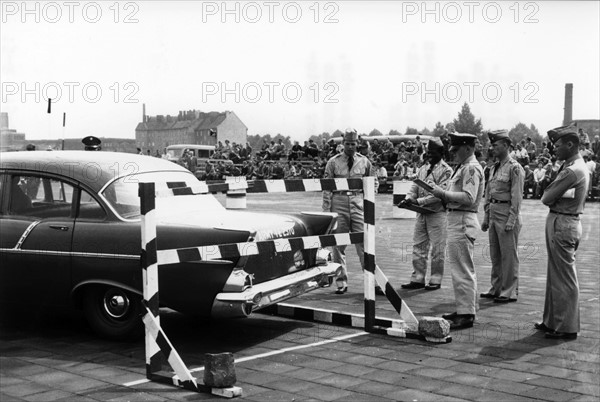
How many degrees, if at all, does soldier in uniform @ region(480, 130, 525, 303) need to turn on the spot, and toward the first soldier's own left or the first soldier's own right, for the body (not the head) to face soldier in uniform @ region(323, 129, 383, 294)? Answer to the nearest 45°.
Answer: approximately 45° to the first soldier's own right

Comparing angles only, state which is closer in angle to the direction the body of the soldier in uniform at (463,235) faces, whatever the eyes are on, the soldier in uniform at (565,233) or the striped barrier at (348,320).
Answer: the striped barrier

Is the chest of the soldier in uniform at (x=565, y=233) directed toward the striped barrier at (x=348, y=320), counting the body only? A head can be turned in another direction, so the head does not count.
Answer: yes

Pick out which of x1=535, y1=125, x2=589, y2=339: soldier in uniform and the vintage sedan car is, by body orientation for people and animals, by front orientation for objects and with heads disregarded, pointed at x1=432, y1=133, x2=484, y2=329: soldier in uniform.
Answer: x1=535, y1=125, x2=589, y2=339: soldier in uniform

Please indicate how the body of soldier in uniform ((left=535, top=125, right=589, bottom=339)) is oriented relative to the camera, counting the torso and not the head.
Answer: to the viewer's left

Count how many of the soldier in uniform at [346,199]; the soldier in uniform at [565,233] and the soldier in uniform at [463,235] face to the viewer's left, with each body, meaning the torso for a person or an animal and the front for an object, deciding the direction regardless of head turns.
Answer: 2

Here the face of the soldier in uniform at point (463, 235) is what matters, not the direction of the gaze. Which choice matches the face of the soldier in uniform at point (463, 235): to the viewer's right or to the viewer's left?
to the viewer's left

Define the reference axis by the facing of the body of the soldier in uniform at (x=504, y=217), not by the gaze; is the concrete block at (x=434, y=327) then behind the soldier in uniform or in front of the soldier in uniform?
in front

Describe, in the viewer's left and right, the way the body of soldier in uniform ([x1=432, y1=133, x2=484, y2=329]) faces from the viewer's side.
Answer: facing to the left of the viewer

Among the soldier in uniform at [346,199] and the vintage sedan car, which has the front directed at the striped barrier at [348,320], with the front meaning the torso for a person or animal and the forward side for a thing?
the soldier in uniform

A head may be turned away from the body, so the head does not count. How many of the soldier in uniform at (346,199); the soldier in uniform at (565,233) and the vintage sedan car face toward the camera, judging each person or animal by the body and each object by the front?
1
